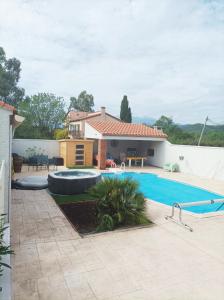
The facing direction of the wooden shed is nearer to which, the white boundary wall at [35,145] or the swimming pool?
the swimming pool

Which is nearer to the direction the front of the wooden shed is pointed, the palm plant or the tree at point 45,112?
the palm plant

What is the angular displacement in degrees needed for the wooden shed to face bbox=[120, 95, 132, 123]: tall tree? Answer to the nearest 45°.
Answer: approximately 180°

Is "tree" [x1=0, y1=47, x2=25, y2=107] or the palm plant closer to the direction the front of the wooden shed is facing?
the palm plant

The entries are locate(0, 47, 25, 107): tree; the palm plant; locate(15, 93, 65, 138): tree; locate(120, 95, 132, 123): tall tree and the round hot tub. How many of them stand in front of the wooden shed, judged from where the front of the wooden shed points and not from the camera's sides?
2

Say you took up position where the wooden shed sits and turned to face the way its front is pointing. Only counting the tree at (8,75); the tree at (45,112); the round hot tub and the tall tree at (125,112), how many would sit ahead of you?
1

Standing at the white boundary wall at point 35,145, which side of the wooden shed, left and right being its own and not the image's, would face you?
right

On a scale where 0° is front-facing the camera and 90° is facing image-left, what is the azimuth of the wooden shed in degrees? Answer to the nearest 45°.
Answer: approximately 0°

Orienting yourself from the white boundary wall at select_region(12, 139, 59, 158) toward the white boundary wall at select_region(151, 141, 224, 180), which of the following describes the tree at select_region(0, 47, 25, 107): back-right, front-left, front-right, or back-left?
back-left

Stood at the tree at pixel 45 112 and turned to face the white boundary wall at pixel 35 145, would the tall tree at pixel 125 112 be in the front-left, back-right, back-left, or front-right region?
back-left

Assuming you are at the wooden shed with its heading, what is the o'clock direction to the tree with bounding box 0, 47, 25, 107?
The tree is roughly at 5 o'clock from the wooden shed.

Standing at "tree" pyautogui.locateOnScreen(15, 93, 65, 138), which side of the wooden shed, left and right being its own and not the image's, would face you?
back

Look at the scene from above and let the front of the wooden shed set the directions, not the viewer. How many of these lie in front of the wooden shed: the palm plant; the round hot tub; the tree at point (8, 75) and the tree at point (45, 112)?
2

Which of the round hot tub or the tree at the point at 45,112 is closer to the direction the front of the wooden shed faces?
the round hot tub

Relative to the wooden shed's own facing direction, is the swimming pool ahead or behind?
ahead

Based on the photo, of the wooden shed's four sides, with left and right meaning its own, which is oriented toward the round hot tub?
front

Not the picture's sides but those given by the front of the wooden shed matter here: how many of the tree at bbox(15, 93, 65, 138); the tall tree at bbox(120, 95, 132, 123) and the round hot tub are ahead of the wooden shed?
1
